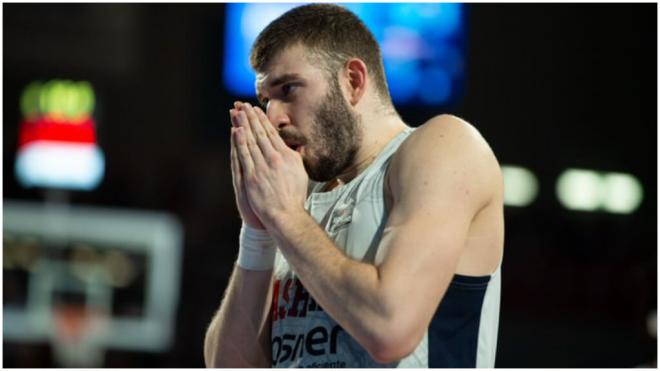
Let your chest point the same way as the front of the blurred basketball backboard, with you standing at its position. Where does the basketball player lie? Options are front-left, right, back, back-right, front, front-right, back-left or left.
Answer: front

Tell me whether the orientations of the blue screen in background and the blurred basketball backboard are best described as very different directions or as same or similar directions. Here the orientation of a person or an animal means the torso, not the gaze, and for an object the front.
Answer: same or similar directions

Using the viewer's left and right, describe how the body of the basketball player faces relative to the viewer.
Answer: facing the viewer and to the left of the viewer

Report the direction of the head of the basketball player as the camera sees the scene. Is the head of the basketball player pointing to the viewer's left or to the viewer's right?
to the viewer's left

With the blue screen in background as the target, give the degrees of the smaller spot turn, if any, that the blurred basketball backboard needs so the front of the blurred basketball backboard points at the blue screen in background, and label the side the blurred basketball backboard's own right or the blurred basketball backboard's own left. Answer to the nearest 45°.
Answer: approximately 90° to the blurred basketball backboard's own left

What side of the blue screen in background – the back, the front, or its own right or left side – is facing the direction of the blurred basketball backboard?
right

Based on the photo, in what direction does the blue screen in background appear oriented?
toward the camera

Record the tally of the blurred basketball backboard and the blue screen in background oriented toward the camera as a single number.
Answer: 2

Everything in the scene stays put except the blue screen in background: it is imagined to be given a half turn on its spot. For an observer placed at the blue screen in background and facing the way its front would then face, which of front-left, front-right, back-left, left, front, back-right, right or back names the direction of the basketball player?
back

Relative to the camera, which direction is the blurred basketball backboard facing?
toward the camera
